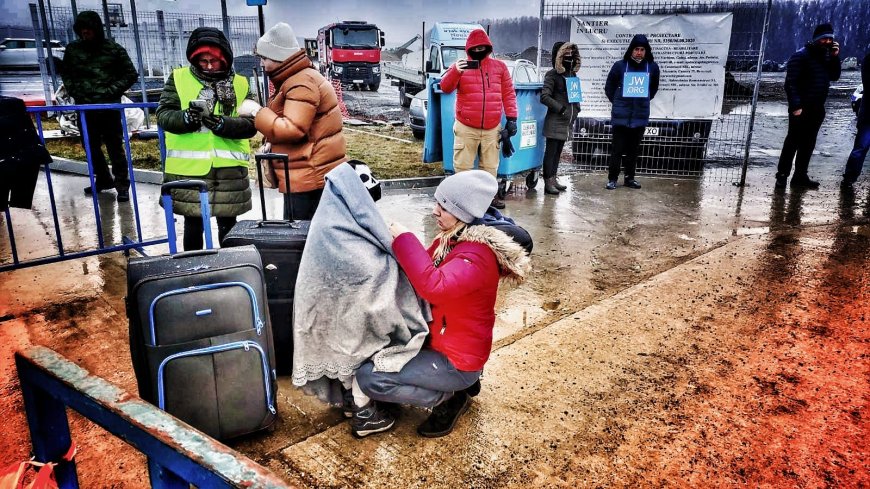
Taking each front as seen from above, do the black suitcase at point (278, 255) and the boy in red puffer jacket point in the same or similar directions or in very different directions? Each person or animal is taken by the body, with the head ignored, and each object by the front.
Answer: same or similar directions

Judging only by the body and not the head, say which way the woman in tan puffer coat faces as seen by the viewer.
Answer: to the viewer's left

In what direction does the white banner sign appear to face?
toward the camera

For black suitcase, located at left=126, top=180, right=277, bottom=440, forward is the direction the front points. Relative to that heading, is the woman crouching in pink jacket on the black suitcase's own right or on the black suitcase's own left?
on the black suitcase's own left

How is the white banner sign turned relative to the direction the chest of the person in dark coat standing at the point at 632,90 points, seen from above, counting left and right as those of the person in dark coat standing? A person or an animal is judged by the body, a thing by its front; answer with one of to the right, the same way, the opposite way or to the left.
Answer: the same way

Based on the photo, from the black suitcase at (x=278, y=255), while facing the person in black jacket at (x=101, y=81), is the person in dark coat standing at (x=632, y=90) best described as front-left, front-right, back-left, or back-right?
front-right

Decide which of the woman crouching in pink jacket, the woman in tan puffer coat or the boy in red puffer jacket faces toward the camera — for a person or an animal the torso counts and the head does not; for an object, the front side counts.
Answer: the boy in red puffer jacket

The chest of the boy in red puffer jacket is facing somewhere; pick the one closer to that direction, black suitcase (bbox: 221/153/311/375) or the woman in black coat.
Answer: the black suitcase

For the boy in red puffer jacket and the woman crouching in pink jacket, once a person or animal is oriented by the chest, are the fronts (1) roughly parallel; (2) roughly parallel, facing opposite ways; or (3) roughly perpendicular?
roughly perpendicular

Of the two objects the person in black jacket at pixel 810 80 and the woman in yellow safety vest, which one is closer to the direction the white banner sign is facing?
the woman in yellow safety vest

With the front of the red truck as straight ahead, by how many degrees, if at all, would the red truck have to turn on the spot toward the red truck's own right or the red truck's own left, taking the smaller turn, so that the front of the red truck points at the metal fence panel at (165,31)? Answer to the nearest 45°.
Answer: approximately 45° to the red truck's own right

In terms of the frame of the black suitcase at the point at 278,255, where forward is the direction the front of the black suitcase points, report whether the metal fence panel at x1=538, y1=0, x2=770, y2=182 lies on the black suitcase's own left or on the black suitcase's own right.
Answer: on the black suitcase's own left

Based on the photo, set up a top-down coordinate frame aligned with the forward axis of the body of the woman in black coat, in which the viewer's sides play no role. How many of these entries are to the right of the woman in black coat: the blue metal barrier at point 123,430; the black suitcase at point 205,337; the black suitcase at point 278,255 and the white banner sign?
3

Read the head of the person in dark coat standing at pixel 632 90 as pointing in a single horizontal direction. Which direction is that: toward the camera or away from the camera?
toward the camera

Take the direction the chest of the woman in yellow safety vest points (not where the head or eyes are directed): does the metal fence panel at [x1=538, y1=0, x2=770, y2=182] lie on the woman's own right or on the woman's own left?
on the woman's own left

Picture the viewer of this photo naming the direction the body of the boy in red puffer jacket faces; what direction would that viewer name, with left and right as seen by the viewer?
facing the viewer

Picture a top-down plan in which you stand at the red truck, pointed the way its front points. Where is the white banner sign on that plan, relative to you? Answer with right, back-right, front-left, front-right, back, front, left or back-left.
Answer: front

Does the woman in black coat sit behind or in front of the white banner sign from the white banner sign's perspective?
in front

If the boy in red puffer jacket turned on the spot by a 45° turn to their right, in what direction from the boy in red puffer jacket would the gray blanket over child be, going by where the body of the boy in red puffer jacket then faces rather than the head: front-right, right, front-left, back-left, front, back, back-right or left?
front-left

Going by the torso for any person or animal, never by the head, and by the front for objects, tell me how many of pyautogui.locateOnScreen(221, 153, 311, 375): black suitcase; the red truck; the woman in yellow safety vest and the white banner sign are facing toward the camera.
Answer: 4

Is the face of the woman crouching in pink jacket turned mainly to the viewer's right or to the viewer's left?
to the viewer's left

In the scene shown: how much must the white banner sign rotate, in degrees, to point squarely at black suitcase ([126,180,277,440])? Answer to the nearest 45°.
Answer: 0° — it already faces it

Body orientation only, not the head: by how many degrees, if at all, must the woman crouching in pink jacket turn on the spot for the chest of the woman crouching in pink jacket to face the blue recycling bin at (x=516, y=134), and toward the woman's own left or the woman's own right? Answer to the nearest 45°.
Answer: approximately 90° to the woman's own right
